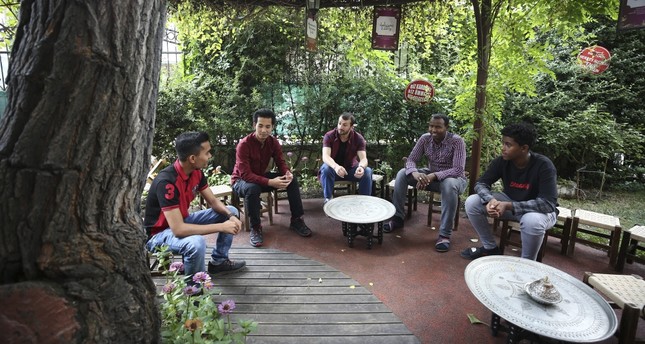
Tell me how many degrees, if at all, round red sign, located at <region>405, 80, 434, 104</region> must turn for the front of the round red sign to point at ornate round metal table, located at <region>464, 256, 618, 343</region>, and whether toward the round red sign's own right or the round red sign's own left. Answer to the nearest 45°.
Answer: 0° — it already faces it

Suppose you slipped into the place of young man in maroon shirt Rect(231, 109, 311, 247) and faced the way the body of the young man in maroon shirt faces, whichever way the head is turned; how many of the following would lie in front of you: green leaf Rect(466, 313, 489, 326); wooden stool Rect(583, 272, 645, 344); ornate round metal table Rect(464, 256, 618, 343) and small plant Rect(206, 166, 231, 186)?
3

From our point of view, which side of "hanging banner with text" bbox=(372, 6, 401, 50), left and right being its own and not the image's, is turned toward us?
front

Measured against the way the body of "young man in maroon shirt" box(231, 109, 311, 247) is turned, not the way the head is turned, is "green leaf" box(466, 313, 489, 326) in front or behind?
in front

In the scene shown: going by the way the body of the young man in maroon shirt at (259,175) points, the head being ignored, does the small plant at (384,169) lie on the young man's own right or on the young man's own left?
on the young man's own left

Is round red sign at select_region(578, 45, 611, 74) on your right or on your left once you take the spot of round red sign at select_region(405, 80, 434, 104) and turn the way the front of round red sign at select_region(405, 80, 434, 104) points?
on your left

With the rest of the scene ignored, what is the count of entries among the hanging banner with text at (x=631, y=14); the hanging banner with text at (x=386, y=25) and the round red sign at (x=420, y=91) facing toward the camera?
3

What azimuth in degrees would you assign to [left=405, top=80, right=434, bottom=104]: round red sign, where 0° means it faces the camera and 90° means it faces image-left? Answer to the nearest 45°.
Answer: approximately 0°

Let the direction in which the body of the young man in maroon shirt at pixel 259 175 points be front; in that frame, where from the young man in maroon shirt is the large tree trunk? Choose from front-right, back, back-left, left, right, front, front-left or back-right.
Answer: front-right

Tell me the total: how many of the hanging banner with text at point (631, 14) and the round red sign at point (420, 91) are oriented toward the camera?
2

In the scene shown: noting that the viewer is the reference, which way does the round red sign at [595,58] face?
facing the viewer

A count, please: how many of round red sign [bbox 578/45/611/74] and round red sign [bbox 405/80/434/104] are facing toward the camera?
2
